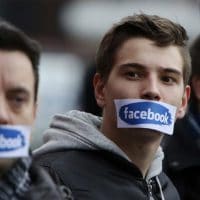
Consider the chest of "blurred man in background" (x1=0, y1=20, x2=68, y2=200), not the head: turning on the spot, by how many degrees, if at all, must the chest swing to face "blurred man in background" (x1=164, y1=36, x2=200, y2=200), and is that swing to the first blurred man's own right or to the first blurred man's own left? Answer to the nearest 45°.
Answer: approximately 135° to the first blurred man's own left

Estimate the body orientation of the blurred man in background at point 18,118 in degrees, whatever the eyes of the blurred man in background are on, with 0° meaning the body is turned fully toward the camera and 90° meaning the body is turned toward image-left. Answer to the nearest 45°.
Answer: approximately 0°

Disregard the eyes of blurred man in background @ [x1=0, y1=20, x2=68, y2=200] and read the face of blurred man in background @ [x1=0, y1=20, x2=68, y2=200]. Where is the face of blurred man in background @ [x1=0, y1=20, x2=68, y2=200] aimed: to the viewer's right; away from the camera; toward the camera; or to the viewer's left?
toward the camera

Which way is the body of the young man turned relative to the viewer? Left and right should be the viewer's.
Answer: facing the viewer and to the right of the viewer

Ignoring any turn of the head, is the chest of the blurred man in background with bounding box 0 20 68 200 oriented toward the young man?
no

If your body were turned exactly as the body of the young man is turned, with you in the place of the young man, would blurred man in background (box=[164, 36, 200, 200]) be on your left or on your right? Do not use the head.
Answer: on your left

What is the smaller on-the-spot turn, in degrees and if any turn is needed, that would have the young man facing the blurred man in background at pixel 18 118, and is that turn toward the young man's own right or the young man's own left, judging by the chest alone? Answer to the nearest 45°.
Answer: approximately 90° to the young man's own right

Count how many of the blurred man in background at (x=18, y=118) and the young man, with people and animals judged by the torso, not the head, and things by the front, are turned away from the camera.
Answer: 0
